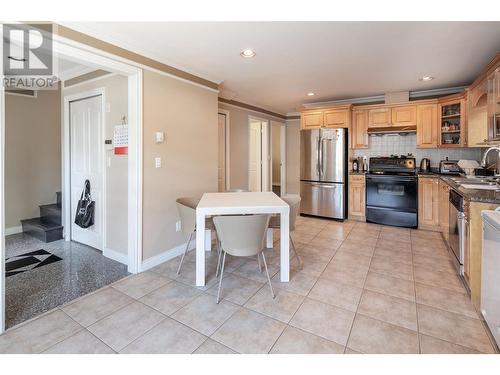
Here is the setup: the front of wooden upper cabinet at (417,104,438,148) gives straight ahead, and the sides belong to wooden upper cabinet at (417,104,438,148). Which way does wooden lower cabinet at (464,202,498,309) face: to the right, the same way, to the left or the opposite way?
to the right

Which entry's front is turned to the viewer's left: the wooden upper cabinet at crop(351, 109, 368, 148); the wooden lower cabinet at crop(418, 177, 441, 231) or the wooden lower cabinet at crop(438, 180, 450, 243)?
the wooden lower cabinet at crop(438, 180, 450, 243)

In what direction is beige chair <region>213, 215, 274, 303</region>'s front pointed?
away from the camera

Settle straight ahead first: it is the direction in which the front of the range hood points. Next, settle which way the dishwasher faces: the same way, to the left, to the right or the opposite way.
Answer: to the right

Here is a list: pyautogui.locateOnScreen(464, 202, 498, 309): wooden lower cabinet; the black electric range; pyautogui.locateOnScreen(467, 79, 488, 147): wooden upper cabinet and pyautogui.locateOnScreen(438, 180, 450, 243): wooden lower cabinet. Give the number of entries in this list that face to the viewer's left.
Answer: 3

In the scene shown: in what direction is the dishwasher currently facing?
to the viewer's left

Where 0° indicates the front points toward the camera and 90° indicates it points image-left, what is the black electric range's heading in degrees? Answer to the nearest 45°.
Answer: approximately 0°

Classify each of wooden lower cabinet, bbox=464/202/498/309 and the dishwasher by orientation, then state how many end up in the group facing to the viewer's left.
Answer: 2

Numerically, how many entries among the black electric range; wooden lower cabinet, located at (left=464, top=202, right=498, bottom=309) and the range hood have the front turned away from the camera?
0

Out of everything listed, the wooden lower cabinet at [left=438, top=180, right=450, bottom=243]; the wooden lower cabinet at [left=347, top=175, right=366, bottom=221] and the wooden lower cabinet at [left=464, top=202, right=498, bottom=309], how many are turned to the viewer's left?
2

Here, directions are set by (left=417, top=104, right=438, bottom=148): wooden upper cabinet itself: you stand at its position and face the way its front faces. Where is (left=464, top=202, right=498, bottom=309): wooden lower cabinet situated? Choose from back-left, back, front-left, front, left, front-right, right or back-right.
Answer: front

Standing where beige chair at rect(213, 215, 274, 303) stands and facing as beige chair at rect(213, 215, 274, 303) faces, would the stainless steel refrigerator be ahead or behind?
ahead

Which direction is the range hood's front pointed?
toward the camera

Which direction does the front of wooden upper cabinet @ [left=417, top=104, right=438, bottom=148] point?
toward the camera
